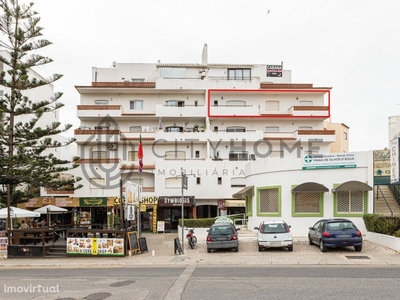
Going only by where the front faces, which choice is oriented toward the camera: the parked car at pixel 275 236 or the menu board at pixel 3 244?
the menu board

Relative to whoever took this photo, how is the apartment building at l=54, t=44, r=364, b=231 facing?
facing the viewer

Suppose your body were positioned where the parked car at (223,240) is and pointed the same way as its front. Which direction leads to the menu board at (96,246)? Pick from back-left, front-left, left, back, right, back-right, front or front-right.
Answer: left

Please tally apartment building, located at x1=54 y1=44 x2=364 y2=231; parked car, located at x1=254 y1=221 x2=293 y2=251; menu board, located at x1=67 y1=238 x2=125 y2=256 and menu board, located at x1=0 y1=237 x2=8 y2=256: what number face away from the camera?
1

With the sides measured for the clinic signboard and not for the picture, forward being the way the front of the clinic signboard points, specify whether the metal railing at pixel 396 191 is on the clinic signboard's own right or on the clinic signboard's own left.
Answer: on the clinic signboard's own left

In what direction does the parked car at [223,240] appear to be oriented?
away from the camera

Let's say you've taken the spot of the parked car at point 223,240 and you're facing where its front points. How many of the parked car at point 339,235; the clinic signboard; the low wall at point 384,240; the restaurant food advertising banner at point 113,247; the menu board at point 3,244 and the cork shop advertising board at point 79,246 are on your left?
3

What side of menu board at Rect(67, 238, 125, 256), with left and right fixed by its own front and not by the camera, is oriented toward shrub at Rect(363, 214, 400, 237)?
left

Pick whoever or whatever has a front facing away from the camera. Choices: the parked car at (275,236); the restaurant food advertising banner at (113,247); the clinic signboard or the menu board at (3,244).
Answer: the parked car

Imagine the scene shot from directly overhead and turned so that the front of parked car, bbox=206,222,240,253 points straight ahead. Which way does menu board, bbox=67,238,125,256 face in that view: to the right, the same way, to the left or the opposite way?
the opposite way

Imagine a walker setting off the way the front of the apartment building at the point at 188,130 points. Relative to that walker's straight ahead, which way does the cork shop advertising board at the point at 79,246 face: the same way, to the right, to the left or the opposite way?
the same way

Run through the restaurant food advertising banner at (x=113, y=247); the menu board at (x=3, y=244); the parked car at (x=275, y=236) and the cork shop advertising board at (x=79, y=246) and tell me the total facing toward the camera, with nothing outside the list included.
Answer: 3

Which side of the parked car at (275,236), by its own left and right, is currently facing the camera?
back

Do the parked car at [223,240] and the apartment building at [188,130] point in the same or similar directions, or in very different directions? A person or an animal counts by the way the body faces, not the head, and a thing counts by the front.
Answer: very different directions

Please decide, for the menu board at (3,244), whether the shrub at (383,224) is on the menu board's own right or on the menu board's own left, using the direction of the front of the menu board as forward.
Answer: on the menu board's own left

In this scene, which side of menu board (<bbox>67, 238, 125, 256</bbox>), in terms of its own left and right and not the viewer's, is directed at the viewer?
front
